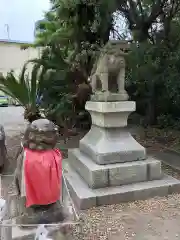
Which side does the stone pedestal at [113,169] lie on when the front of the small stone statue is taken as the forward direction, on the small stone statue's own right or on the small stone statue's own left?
on the small stone statue's own left

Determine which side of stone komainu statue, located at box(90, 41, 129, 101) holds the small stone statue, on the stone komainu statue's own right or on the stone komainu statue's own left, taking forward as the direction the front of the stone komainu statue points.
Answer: on the stone komainu statue's own right

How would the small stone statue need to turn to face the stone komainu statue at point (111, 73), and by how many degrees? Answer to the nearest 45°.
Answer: approximately 90° to its left

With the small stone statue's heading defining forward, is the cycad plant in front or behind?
behind

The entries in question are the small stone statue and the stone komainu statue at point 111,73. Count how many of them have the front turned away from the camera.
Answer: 0
